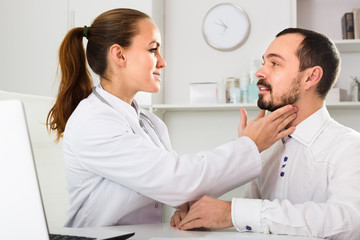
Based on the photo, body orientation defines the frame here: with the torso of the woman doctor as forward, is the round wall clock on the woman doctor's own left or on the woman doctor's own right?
on the woman doctor's own left

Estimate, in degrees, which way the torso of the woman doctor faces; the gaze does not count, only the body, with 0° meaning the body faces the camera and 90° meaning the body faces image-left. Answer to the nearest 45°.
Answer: approximately 270°

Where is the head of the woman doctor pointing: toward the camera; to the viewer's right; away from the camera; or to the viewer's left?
to the viewer's right

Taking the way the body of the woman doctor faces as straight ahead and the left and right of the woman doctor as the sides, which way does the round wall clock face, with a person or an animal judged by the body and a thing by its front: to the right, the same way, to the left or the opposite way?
to the right

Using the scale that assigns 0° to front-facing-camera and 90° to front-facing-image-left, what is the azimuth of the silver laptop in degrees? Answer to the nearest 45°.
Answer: approximately 225°

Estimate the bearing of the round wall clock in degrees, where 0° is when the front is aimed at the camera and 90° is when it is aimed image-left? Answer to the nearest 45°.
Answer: approximately 0°

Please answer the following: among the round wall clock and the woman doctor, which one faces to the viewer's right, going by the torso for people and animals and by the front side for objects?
the woman doctor

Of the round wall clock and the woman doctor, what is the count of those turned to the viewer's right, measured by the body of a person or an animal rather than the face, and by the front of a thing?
1

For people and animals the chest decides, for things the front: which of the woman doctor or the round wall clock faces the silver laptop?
the round wall clock

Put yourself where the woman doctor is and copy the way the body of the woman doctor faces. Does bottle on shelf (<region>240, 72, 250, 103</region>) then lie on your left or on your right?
on your left

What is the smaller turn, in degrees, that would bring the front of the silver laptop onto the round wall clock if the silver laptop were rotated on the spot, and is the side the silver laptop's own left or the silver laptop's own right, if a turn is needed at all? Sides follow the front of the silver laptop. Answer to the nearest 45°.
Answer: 0° — it already faces it
